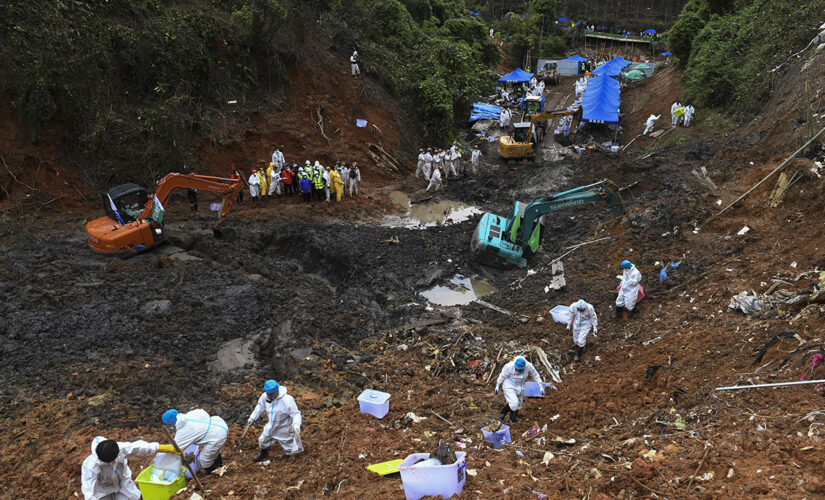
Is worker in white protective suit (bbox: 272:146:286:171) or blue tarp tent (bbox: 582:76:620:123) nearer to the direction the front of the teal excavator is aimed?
the blue tarp tent

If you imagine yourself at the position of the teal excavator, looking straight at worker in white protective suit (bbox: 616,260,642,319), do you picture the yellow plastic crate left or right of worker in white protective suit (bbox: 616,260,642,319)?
right

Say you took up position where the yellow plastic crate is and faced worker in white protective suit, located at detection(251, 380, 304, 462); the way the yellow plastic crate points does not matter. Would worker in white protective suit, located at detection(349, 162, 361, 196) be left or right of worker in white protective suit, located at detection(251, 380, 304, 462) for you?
left

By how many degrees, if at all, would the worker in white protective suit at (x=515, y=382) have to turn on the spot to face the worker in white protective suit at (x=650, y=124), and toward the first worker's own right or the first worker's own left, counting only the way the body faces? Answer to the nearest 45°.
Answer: approximately 180°

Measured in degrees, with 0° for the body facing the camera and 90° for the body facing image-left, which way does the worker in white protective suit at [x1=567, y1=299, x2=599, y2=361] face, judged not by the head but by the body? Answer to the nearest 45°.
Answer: approximately 0°

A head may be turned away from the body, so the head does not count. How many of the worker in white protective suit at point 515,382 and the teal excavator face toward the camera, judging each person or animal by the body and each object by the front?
1

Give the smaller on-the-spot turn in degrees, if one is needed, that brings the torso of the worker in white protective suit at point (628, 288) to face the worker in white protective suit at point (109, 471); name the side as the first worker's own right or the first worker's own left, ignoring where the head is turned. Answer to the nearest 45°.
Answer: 0° — they already face them

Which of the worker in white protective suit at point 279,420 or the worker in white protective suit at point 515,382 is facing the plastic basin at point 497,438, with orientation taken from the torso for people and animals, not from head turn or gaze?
the worker in white protective suit at point 515,382

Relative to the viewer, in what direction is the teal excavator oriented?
to the viewer's right

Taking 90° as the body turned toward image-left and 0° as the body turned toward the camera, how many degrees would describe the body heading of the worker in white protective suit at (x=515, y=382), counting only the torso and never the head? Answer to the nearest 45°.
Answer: approximately 0°

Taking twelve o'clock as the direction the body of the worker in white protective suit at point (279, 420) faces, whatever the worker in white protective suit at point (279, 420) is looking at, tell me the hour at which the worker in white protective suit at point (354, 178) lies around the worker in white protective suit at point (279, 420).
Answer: the worker in white protective suit at point (354, 178) is roughly at 5 o'clock from the worker in white protective suit at point (279, 420).

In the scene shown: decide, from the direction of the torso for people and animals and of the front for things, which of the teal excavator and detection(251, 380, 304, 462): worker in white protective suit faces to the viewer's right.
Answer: the teal excavator
